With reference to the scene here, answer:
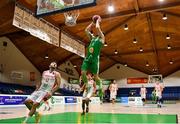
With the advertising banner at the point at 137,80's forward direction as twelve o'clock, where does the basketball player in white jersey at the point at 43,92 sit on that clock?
The basketball player in white jersey is roughly at 12 o'clock from the advertising banner.

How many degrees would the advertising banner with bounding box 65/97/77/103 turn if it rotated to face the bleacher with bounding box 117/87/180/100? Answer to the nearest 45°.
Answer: approximately 135° to its left

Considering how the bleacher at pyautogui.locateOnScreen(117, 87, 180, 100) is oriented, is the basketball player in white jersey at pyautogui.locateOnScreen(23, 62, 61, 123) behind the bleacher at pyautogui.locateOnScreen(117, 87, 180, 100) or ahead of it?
ahead

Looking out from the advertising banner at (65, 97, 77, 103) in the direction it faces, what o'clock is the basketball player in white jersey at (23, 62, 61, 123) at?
The basketball player in white jersey is roughly at 12 o'clock from the advertising banner.

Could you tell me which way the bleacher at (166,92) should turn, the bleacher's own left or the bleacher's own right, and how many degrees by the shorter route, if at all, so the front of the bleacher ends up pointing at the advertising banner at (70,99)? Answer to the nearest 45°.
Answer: approximately 45° to the bleacher's own right

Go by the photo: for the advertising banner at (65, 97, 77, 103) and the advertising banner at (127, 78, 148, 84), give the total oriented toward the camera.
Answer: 2

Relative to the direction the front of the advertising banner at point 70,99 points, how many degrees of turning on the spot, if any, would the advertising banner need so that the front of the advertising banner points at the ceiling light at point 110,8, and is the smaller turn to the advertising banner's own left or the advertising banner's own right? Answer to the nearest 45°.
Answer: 0° — it already faces it

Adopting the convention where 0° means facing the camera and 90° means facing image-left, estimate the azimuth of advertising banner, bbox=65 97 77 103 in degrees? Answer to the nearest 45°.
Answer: approximately 0°
